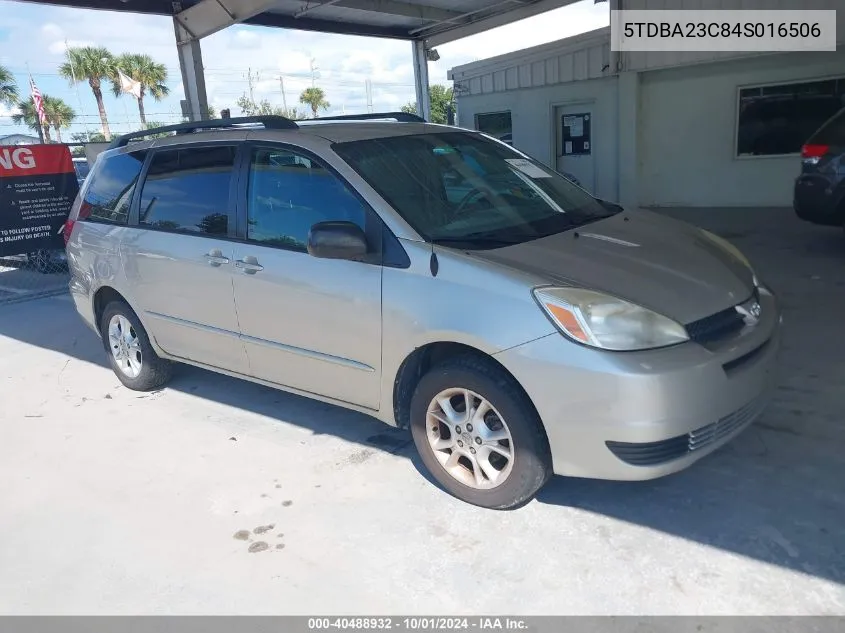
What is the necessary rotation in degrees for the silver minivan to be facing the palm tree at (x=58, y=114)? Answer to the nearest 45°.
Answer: approximately 180°

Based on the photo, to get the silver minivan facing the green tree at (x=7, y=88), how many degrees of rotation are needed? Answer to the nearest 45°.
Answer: approximately 180°

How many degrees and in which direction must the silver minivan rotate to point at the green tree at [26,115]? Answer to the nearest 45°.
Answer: approximately 180°

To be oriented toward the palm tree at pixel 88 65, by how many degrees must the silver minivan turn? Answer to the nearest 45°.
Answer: approximately 180°

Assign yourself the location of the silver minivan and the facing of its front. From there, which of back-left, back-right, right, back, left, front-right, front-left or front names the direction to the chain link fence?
back

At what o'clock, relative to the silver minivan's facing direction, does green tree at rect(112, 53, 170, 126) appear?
The green tree is roughly at 7 o'clock from the silver minivan.

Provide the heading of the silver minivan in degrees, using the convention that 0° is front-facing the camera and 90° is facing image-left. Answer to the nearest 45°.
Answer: approximately 315°

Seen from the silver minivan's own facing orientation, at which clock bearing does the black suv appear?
The black suv is roughly at 9 o'clock from the silver minivan.
